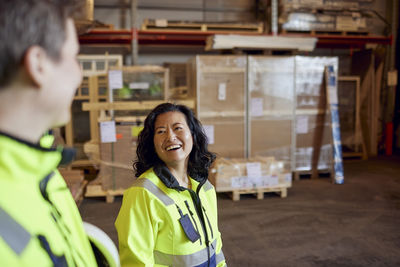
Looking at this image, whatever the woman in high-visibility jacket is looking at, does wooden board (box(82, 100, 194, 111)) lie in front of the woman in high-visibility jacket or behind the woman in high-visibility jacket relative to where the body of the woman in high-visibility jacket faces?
behind

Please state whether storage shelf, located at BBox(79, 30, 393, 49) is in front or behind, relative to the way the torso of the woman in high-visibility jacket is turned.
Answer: behind

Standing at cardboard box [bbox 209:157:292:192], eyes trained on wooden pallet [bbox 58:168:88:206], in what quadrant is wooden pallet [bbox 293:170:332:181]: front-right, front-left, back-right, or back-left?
back-right
